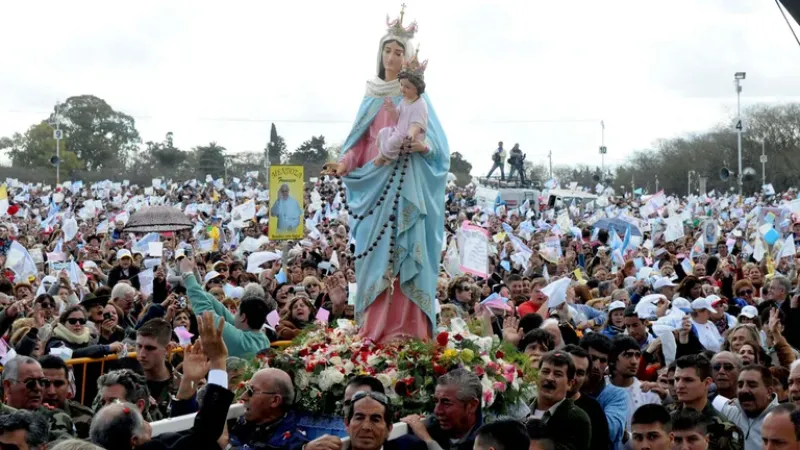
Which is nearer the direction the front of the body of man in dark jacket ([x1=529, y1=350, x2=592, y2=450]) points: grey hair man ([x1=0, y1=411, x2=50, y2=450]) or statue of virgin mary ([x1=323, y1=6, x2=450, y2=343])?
the grey hair man

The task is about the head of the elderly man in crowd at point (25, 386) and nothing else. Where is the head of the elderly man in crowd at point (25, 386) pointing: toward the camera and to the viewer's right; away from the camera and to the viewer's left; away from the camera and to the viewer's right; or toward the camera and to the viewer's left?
toward the camera and to the viewer's right

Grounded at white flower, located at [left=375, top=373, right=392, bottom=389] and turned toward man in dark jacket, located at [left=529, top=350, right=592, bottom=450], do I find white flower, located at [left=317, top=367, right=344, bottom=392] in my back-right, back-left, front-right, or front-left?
back-right
